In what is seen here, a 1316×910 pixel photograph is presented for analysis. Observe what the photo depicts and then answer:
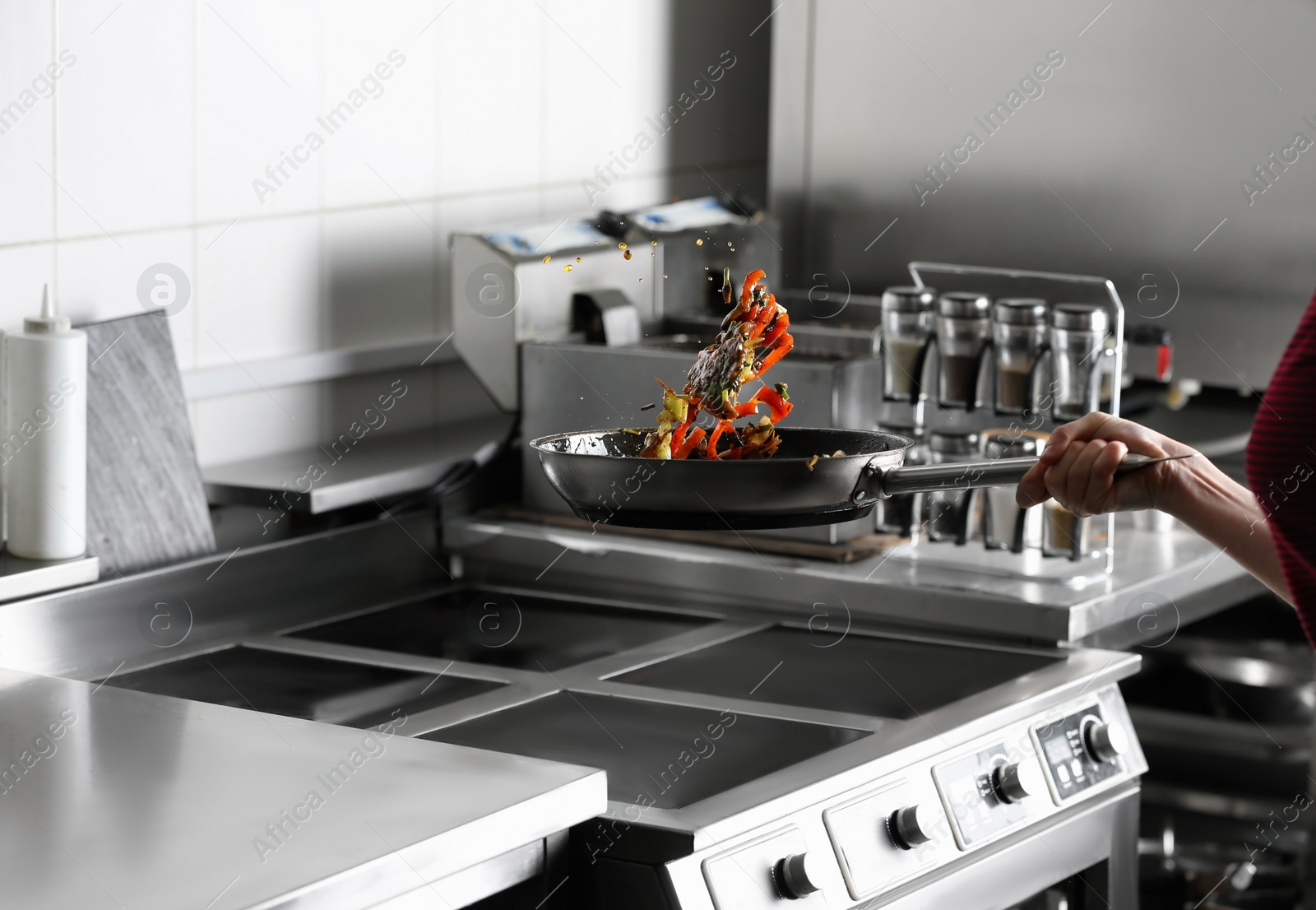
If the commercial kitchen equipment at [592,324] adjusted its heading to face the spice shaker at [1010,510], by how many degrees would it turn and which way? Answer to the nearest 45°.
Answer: approximately 45° to its left

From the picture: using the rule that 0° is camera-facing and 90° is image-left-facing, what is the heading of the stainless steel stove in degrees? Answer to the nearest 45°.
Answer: approximately 315°

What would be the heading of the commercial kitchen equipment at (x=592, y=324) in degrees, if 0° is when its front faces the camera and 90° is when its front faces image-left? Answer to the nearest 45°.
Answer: approximately 315°

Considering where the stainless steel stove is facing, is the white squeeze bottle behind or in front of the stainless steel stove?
behind

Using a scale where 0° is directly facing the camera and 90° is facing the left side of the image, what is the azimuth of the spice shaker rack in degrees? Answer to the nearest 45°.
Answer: approximately 45°

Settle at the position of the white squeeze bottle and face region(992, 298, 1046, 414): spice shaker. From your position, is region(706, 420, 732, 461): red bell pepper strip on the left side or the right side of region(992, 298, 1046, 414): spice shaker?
right
